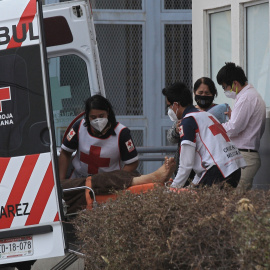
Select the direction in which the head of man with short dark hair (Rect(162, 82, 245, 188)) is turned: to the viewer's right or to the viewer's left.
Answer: to the viewer's left

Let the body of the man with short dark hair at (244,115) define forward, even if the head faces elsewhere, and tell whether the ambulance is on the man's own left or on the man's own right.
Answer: on the man's own left

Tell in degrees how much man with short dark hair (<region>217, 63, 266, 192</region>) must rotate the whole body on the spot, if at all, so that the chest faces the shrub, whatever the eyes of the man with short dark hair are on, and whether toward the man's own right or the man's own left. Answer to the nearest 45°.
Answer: approximately 90° to the man's own left

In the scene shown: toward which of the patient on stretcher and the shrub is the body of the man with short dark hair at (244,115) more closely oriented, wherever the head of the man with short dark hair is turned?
the patient on stretcher

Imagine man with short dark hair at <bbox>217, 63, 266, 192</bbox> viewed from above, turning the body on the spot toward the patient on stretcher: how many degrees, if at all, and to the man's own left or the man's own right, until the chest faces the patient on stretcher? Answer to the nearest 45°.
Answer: approximately 45° to the man's own left

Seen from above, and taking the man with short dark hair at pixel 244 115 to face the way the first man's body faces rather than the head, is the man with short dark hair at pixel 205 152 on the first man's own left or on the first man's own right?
on the first man's own left

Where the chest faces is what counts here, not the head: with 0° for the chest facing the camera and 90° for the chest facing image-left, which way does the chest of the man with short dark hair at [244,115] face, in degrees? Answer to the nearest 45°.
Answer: approximately 90°

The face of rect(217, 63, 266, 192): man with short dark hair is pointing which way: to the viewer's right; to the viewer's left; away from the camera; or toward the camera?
to the viewer's left
